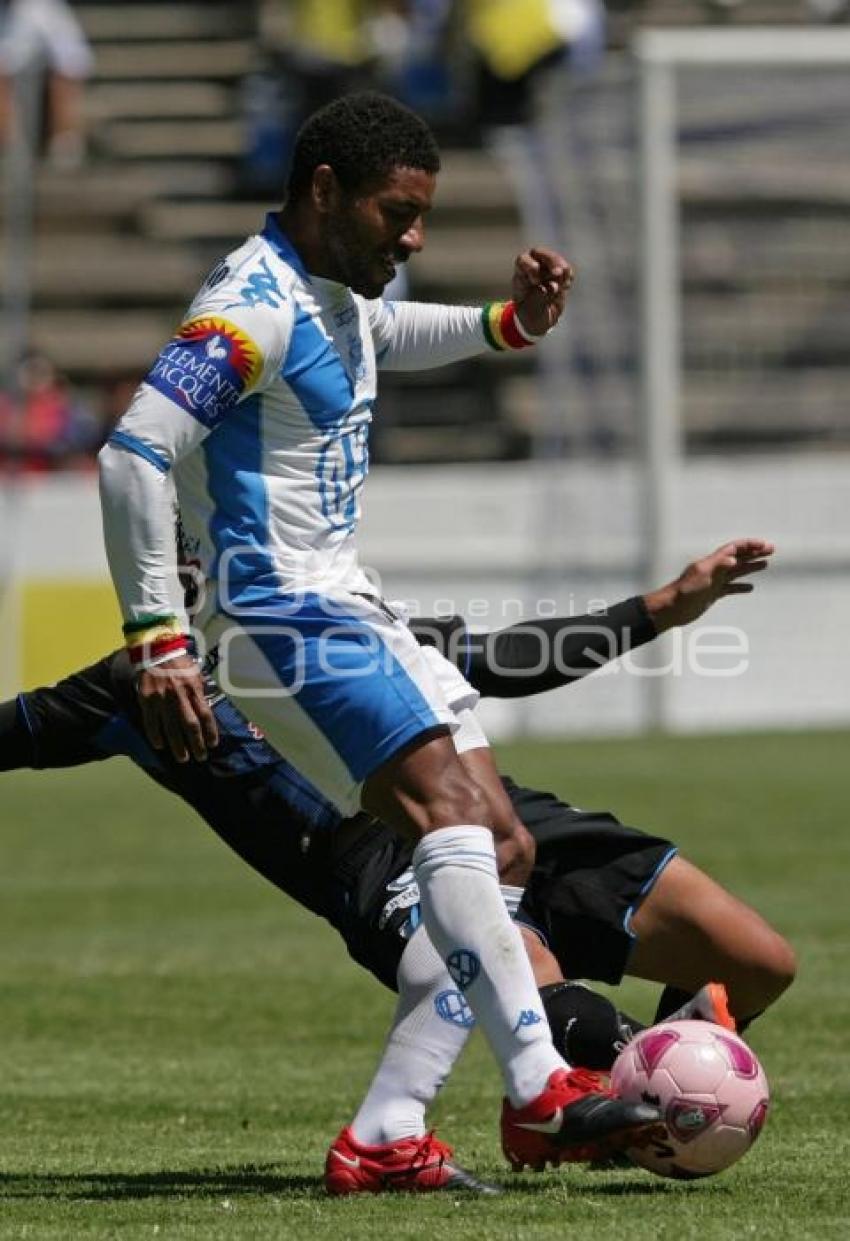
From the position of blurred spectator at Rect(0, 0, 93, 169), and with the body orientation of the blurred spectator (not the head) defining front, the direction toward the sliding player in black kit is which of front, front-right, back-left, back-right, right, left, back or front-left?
front

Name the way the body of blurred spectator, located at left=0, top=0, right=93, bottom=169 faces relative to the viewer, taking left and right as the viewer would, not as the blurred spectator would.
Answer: facing the viewer

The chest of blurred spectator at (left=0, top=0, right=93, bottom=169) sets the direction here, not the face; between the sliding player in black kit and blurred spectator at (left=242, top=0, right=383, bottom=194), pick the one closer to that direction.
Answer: the sliding player in black kit

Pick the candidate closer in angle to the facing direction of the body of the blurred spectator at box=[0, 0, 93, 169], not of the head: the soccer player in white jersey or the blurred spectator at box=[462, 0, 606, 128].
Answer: the soccer player in white jersey

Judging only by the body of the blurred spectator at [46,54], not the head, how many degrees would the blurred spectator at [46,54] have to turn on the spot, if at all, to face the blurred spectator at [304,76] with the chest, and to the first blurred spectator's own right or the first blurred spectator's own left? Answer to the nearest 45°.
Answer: approximately 90° to the first blurred spectator's own left

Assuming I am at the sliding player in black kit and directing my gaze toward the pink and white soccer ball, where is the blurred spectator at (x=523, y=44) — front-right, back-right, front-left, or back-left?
back-left

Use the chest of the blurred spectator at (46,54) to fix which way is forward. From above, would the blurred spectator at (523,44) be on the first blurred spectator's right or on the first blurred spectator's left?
on the first blurred spectator's left

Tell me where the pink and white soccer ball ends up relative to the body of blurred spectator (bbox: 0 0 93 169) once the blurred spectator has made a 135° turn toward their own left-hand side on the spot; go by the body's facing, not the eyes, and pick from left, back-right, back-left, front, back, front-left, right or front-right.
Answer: back-right

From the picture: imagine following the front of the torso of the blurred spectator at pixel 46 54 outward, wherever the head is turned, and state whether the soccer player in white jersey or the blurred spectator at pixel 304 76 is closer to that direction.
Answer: the soccer player in white jersey

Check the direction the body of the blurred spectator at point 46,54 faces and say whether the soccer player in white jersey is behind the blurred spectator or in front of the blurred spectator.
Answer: in front
